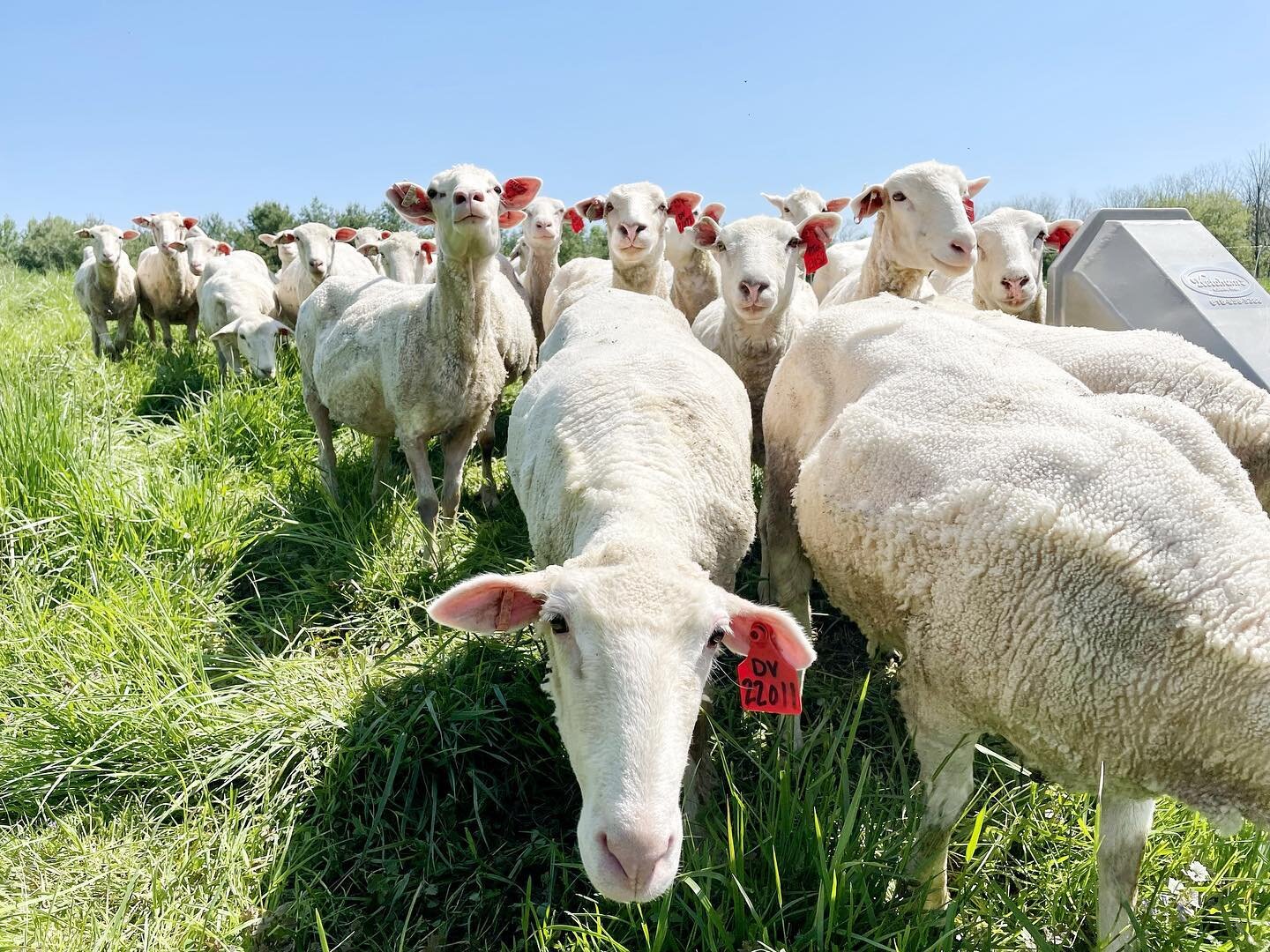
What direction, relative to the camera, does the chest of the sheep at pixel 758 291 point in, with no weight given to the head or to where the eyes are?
toward the camera

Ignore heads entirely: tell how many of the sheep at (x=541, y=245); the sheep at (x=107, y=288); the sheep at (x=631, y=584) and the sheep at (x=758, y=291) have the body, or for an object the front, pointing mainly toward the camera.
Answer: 4

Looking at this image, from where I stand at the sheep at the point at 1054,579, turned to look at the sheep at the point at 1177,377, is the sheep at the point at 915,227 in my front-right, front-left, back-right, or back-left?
front-left

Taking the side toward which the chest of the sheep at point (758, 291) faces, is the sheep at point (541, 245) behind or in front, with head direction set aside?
behind

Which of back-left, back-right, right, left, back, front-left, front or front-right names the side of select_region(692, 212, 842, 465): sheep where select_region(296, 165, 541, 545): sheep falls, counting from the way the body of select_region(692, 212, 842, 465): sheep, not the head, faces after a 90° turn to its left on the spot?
back

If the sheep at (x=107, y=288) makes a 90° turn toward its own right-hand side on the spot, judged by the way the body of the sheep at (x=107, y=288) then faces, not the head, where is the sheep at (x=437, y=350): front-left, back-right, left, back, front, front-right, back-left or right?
left

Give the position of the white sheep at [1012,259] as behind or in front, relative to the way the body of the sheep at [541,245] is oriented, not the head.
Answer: in front

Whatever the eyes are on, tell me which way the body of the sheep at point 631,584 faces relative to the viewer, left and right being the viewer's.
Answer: facing the viewer

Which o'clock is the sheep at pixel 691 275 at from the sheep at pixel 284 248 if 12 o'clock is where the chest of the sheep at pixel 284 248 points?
the sheep at pixel 691 275 is roughly at 11 o'clock from the sheep at pixel 284 248.

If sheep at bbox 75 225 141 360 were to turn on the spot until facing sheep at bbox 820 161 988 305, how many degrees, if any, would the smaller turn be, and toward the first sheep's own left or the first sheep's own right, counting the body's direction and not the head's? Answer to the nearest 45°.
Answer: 0° — it already faces it

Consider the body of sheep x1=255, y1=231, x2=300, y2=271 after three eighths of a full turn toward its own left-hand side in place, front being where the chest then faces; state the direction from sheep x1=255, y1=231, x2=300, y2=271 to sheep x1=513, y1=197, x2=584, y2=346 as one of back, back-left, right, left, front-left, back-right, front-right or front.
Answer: right

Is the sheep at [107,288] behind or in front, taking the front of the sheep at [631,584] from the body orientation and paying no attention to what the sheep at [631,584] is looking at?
behind

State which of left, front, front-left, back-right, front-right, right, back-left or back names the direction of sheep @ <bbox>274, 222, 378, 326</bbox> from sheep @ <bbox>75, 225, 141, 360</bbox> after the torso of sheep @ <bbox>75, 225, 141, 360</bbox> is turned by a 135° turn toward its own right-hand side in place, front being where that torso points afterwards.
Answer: back
